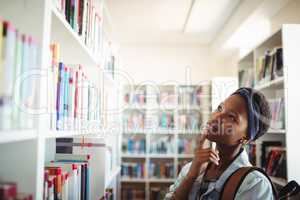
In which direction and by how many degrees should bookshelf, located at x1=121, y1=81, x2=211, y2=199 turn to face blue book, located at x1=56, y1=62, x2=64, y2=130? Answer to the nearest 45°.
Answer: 0° — it already faces it

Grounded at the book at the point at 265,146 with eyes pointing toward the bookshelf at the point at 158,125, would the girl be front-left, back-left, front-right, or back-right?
back-left

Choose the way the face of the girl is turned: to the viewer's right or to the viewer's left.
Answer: to the viewer's left

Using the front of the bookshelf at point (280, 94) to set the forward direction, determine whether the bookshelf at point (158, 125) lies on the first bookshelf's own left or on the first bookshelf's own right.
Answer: on the first bookshelf's own right

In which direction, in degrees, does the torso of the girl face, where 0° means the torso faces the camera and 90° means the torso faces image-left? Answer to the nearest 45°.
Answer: approximately 45°

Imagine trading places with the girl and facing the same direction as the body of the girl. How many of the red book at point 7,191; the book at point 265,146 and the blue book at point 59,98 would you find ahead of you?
2

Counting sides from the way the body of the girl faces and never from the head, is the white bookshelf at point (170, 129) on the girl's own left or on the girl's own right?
on the girl's own right

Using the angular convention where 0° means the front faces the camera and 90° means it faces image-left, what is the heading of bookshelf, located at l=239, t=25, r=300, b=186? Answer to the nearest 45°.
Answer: approximately 45°

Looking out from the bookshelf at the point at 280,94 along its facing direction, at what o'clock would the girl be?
The girl is roughly at 11 o'clock from the bookshelf.
